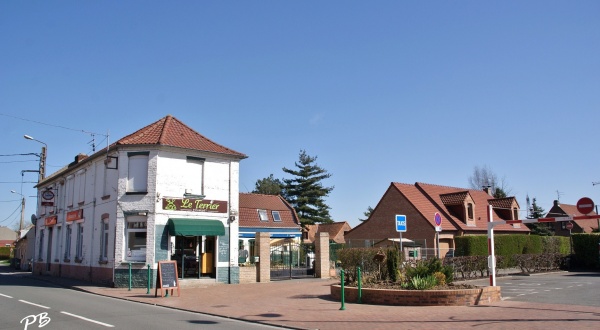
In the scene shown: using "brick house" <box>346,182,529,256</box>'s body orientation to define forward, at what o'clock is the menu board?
The menu board is roughly at 2 o'clock from the brick house.

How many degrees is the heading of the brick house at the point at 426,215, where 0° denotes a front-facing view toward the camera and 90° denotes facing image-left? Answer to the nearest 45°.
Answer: approximately 315°

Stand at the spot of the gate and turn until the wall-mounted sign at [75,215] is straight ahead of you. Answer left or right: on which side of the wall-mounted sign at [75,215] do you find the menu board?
left

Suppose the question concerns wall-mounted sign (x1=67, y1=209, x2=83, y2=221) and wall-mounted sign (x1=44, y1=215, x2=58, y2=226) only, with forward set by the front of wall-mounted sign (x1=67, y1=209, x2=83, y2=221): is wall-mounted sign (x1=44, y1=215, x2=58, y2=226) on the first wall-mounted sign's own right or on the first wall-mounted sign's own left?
on the first wall-mounted sign's own right

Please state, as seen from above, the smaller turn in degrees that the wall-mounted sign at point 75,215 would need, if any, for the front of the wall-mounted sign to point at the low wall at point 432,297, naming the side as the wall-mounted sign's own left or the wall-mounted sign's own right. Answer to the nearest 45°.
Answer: approximately 90° to the wall-mounted sign's own left

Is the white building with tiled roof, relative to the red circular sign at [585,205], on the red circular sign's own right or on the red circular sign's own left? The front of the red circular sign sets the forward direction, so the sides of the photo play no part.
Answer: on the red circular sign's own right

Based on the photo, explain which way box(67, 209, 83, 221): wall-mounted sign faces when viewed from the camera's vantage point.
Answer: facing the viewer and to the left of the viewer

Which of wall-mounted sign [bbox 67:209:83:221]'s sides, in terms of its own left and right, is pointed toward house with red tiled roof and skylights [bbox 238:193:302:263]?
back

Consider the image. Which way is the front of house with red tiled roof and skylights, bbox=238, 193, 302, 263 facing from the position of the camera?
facing the viewer

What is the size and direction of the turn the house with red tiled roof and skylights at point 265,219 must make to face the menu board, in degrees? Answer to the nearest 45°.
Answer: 0° — it already faces it

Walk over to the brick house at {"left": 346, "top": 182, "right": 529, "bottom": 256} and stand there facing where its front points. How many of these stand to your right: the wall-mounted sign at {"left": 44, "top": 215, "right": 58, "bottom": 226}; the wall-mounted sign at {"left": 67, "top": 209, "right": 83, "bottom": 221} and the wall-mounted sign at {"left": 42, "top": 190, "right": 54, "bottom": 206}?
3

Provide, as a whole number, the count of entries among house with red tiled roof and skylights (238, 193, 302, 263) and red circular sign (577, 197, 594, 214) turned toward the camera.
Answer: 2

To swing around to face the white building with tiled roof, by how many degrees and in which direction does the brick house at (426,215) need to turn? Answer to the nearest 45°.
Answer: approximately 90° to its right

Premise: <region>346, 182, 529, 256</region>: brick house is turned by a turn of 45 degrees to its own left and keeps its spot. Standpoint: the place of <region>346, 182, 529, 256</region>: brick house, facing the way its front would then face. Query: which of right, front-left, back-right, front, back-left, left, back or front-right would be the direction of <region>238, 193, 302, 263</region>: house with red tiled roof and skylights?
back

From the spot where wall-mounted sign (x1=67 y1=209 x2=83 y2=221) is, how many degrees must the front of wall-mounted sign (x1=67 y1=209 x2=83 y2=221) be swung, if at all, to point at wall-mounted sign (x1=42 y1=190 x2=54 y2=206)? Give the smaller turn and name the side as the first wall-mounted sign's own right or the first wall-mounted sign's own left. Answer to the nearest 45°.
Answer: approximately 90° to the first wall-mounted sign's own right
